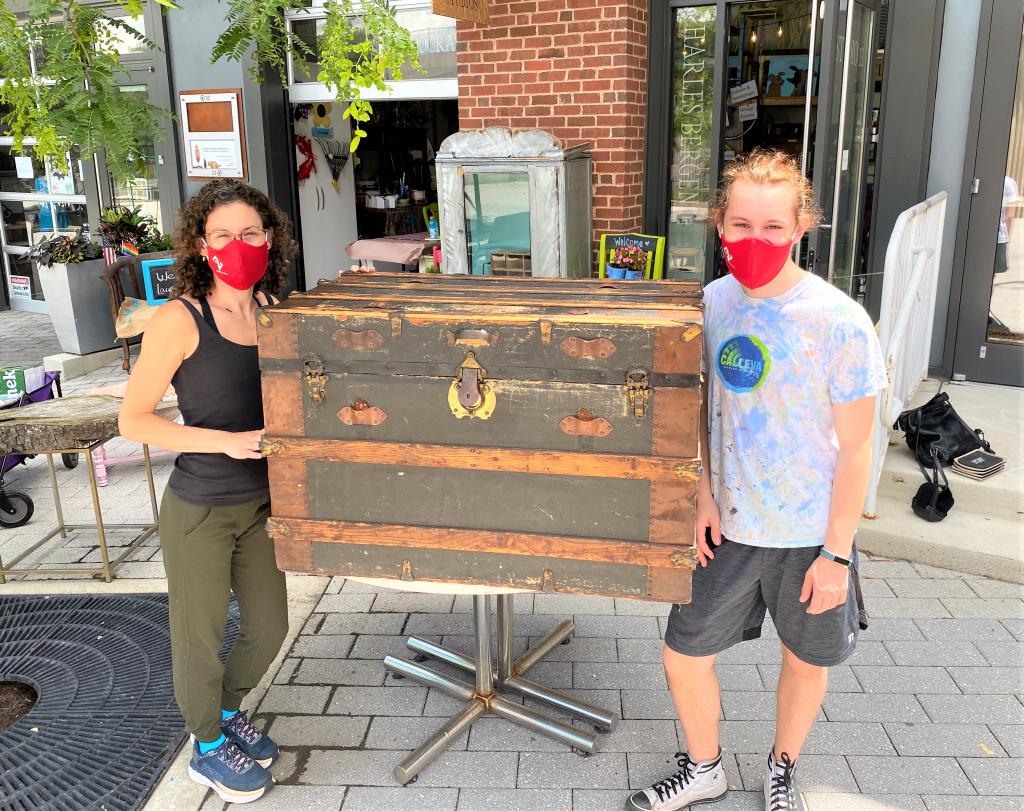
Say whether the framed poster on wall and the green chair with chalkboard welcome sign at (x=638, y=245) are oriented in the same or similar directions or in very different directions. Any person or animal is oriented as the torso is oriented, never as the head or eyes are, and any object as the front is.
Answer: same or similar directions

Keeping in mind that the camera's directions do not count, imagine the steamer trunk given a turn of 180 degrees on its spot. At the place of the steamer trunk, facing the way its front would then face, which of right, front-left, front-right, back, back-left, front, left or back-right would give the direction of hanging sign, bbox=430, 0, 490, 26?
front

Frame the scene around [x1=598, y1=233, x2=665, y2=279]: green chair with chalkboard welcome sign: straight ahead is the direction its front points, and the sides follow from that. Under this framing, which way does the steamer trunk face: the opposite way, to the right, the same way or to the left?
the same way

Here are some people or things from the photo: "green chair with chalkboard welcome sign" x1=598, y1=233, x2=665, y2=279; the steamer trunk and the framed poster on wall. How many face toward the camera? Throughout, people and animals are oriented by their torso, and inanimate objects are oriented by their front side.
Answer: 3

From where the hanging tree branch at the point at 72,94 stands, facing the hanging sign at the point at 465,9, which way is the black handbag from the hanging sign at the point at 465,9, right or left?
right

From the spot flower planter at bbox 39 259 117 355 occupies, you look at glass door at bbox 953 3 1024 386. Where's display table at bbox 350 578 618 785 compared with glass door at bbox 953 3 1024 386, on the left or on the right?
right

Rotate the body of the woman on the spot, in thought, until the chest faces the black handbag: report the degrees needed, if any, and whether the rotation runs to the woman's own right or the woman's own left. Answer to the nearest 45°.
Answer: approximately 45° to the woman's own left

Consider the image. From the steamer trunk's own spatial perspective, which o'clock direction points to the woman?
The woman is roughly at 4 o'clock from the steamer trunk.

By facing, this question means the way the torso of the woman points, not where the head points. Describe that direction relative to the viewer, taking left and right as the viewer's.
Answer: facing the viewer and to the right of the viewer

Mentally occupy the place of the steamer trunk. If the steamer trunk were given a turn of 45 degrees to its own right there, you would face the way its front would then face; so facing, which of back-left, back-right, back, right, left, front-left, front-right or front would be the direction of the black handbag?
back

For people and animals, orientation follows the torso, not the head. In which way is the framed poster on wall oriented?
toward the camera

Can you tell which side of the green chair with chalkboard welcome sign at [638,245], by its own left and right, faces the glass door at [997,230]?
left

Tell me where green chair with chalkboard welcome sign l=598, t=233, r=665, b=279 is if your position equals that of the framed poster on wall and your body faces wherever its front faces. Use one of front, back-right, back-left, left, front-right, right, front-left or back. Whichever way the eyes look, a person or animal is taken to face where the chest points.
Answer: front-left

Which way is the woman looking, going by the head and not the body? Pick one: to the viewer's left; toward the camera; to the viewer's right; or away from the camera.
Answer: toward the camera

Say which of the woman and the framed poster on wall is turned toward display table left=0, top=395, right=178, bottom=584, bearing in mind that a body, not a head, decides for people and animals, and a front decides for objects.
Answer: the framed poster on wall

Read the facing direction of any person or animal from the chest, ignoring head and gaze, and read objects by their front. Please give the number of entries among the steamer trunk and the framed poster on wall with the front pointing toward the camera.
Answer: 2

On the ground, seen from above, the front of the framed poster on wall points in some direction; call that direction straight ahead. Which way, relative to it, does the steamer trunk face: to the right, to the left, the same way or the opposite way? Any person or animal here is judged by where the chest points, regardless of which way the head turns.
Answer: the same way

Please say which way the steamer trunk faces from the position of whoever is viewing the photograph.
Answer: facing the viewer

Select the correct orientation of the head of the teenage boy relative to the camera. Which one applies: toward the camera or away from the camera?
toward the camera

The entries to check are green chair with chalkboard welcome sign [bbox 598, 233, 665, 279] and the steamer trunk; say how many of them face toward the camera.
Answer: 2
